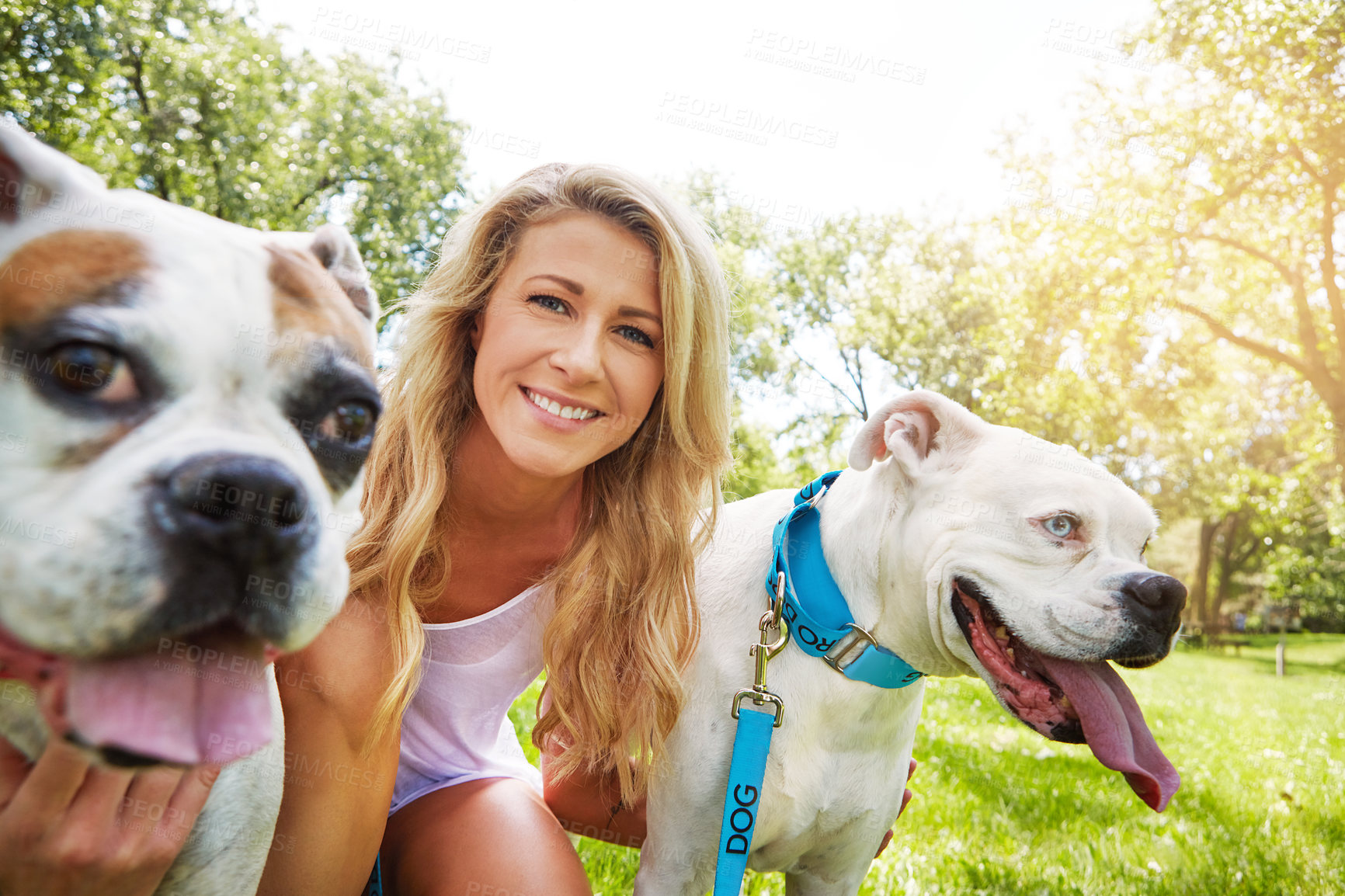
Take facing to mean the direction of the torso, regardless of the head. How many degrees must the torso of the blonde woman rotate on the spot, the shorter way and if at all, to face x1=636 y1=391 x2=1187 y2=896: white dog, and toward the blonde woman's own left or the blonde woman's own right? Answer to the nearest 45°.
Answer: approximately 90° to the blonde woman's own left

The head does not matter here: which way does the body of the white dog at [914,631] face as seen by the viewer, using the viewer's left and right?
facing the viewer and to the right of the viewer

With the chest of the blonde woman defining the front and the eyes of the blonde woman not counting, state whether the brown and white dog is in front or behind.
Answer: in front

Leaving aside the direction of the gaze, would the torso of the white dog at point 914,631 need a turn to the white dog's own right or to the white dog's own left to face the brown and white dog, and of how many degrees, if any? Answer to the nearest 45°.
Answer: approximately 45° to the white dog's own right

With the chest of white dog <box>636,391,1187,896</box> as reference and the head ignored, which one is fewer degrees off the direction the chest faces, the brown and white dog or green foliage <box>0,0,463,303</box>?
the brown and white dog

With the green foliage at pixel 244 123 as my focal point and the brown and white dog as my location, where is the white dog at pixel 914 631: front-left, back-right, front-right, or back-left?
front-right

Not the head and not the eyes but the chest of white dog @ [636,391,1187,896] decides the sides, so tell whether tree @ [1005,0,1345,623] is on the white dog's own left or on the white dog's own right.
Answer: on the white dog's own left

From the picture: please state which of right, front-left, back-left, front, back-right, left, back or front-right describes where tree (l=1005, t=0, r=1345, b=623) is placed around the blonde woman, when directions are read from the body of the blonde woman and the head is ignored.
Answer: back-left

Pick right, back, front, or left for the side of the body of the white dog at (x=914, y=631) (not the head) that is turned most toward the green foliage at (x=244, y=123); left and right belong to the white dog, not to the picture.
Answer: back

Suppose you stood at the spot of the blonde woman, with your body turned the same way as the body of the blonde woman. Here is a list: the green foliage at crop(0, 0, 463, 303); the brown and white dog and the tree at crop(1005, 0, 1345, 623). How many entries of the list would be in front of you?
1

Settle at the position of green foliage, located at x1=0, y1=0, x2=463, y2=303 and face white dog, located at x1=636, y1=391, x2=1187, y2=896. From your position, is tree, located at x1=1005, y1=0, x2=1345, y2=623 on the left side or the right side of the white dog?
left

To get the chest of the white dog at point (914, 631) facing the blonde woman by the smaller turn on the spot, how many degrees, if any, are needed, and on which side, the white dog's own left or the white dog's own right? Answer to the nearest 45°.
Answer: approximately 135° to the white dog's own right

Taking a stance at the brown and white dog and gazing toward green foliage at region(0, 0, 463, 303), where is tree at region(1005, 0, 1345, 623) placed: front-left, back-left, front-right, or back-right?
front-right

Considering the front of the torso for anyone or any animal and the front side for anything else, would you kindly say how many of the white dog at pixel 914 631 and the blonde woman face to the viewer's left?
0

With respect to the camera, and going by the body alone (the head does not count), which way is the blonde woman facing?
toward the camera
